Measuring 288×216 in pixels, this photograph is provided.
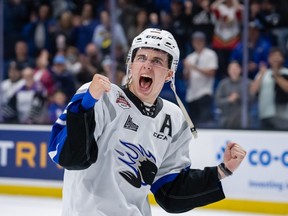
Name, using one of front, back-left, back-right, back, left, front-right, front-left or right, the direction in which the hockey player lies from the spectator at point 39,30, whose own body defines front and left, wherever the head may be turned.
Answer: front

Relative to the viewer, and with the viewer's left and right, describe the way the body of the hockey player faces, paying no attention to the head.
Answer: facing the viewer

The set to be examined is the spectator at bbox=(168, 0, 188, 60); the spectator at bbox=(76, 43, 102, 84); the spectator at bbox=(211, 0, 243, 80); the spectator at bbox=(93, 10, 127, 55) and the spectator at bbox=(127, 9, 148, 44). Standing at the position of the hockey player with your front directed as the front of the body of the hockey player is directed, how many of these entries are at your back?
5

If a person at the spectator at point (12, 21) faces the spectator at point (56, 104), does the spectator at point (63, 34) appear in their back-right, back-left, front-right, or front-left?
front-left

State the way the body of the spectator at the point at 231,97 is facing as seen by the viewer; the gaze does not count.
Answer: toward the camera

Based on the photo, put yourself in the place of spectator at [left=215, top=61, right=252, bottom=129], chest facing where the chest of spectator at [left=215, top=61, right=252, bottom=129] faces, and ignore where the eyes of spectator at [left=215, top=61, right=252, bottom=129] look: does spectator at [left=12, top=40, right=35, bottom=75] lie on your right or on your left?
on your right

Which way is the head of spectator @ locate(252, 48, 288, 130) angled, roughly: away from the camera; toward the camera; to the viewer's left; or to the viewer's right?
toward the camera

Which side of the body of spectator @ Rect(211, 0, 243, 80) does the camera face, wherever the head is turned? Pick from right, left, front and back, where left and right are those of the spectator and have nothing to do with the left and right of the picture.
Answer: front

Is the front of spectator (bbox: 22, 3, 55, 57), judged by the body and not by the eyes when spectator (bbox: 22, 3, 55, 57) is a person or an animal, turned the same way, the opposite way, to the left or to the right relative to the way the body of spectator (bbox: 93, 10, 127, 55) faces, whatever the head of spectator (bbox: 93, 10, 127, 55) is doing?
the same way

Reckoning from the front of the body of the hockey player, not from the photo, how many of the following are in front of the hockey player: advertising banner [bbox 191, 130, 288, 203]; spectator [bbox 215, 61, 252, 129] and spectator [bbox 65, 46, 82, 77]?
0

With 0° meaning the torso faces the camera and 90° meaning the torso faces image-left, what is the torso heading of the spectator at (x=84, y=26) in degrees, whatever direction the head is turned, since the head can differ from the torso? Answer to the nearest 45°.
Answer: approximately 0°

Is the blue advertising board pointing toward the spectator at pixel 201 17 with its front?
no

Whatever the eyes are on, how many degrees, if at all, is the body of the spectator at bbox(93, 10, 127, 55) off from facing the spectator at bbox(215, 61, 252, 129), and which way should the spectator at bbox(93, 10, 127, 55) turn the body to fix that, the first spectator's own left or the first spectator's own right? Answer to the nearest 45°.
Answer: approximately 45° to the first spectator's own left
